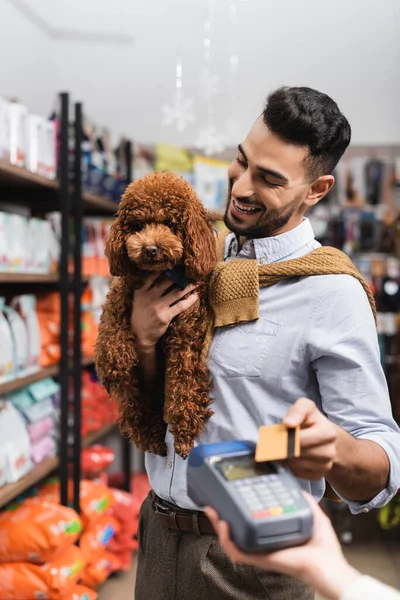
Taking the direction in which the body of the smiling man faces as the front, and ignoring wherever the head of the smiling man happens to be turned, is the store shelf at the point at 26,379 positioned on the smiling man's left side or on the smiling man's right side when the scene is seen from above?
on the smiling man's right side

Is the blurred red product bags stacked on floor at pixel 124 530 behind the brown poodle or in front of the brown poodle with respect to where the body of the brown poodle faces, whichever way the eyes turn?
behind

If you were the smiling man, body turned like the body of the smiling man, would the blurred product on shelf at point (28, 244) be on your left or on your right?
on your right

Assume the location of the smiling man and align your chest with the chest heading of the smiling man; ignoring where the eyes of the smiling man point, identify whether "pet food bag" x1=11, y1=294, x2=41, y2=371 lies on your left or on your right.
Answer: on your right

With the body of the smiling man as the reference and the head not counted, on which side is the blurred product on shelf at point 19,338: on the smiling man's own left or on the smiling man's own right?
on the smiling man's own right

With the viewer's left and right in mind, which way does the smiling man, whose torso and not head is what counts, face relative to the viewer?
facing the viewer and to the left of the viewer

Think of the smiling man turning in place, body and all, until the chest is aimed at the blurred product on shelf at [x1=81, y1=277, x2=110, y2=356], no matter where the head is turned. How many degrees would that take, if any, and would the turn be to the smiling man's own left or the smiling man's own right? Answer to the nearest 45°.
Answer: approximately 90° to the smiling man's own right

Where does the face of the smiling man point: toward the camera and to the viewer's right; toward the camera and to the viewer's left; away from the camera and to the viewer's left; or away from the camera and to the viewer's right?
toward the camera and to the viewer's left

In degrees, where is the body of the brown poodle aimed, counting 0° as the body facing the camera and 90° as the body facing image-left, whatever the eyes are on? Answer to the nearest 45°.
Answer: approximately 0°

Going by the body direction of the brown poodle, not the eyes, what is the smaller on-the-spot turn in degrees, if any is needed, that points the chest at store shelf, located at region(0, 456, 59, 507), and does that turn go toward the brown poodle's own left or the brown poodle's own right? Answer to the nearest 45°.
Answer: approximately 135° to the brown poodle's own right

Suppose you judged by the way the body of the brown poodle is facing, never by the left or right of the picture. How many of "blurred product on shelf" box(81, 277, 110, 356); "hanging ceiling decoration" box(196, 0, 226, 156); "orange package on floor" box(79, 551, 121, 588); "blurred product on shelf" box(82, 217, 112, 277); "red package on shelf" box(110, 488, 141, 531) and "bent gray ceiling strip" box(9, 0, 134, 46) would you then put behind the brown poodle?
6

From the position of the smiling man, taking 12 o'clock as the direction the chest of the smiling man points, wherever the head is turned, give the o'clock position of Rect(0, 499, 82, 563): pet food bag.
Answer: The pet food bag is roughly at 3 o'clock from the smiling man.
